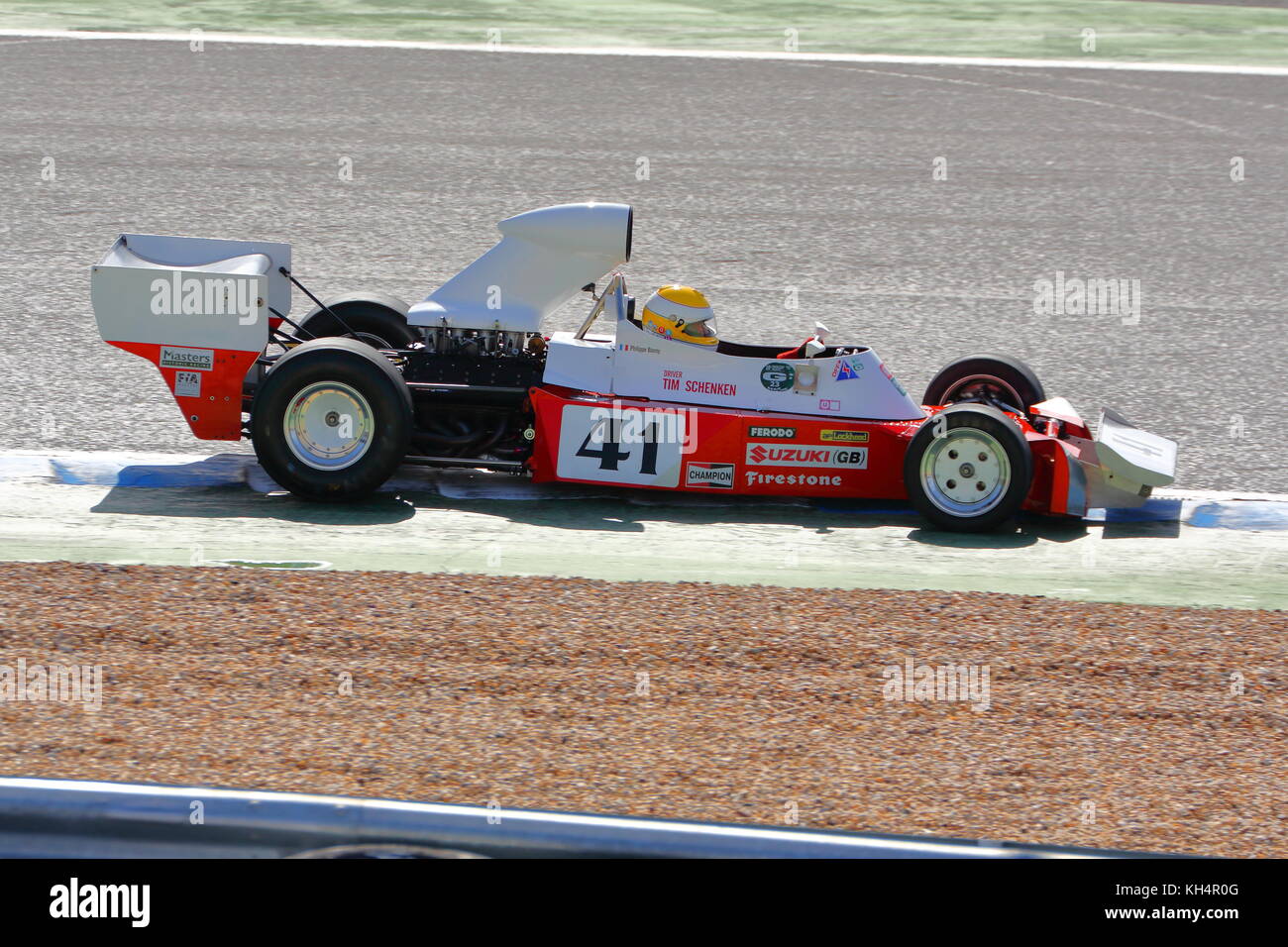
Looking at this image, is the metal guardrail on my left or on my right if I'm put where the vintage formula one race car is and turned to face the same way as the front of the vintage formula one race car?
on my right

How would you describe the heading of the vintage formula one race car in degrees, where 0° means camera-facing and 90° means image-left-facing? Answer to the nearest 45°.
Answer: approximately 270°
